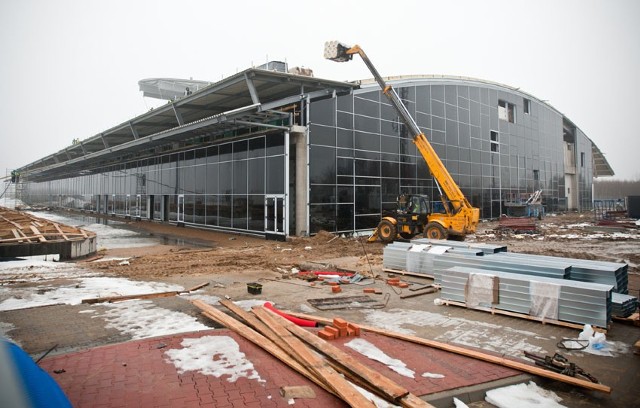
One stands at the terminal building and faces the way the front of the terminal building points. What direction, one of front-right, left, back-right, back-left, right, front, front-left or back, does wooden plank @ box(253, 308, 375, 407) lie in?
front-left

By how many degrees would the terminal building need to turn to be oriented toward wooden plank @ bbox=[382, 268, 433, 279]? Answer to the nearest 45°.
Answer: approximately 45° to its left

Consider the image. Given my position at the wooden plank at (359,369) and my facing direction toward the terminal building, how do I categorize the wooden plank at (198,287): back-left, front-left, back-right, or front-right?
front-left

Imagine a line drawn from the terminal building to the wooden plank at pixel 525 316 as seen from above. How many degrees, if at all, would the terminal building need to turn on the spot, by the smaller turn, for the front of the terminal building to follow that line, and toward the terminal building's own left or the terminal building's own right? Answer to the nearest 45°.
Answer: approximately 45° to the terminal building's own left

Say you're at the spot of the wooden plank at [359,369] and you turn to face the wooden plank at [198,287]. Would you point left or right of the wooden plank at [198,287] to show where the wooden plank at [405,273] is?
right

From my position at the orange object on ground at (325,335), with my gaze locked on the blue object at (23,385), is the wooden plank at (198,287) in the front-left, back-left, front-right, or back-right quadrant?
back-right

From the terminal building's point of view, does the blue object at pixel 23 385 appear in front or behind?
in front

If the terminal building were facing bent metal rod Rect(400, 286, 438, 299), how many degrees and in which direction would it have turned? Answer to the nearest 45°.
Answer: approximately 45° to its left

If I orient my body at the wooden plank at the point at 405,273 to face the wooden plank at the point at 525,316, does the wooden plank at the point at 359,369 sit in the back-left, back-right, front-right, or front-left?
front-right

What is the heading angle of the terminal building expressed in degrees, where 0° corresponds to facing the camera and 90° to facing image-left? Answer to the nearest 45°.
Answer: approximately 45°

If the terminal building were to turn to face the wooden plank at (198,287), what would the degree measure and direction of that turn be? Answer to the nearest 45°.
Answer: approximately 45° to its left

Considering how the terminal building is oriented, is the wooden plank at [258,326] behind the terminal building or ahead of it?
ahead
